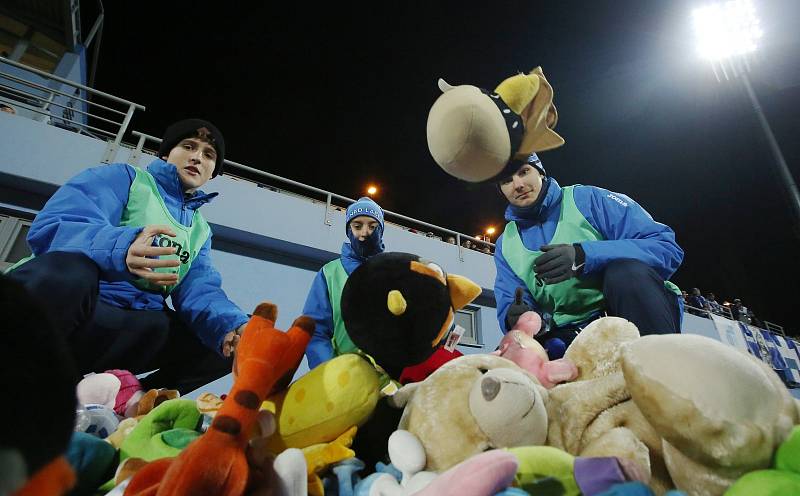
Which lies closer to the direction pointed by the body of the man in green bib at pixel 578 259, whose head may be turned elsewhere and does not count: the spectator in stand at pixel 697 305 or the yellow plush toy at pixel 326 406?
the yellow plush toy

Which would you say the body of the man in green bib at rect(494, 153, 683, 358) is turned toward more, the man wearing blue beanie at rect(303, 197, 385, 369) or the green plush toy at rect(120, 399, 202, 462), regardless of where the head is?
the green plush toy

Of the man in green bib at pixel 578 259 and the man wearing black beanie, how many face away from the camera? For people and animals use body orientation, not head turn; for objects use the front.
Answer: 0

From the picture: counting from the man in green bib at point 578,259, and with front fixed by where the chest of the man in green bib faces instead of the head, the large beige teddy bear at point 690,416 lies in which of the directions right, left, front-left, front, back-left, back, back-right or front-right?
front-left
